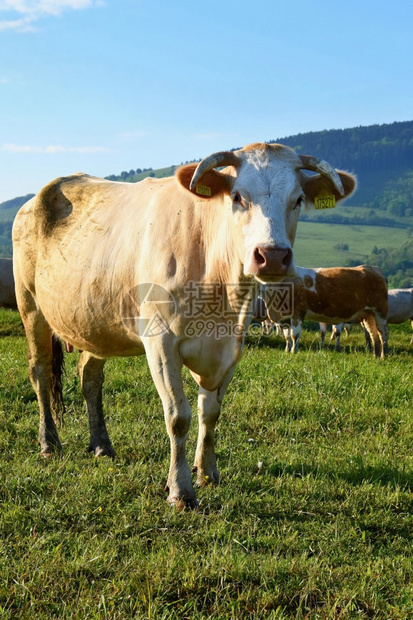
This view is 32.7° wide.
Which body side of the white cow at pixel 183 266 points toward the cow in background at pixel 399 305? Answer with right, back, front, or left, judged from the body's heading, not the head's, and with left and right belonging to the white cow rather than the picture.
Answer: left

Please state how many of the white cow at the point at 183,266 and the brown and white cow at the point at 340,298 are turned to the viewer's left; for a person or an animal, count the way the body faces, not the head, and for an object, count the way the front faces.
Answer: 1

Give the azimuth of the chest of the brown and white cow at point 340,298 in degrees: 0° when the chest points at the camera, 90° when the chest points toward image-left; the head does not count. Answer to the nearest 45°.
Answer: approximately 90°

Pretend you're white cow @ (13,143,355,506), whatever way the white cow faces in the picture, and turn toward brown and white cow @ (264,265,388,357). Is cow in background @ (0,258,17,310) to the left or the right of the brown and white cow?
left

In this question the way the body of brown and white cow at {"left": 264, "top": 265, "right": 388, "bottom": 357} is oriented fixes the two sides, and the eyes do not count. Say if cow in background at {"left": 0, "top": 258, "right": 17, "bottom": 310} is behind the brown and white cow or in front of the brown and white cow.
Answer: in front

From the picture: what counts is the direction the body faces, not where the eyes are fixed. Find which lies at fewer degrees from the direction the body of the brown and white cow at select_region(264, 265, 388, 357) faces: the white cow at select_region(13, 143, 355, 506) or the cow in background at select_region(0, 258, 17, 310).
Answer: the cow in background

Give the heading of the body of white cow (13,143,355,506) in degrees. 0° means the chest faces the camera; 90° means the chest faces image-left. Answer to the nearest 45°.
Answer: approximately 315°

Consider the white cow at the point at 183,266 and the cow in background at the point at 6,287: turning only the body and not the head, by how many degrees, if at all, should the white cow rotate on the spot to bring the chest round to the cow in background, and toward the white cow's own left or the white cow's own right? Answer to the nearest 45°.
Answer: approximately 135° to the white cow's own left

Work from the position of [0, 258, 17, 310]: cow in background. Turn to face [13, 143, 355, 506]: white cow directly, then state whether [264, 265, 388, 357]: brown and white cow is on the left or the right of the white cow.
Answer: left
